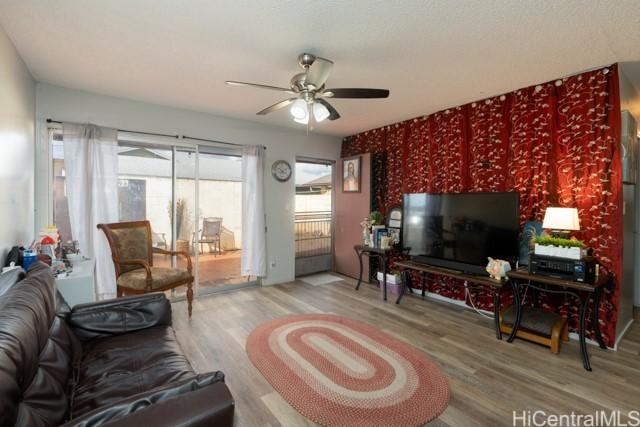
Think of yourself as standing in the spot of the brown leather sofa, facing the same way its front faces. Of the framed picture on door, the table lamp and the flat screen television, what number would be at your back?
0

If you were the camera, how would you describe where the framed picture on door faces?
facing the viewer and to the left of the viewer

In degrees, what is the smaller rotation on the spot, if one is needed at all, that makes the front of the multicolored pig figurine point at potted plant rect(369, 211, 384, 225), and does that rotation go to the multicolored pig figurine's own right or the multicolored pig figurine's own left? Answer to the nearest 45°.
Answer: approximately 90° to the multicolored pig figurine's own right

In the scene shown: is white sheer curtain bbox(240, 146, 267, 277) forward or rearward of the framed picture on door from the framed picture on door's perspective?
forward

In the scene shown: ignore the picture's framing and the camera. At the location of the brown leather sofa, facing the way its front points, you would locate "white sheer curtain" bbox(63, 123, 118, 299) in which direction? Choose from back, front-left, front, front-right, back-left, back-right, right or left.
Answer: left

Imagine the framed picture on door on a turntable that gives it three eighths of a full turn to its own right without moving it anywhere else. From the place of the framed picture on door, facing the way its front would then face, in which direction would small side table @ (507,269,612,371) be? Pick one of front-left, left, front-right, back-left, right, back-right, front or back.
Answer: back-right

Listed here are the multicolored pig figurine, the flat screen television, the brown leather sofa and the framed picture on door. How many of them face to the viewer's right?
1

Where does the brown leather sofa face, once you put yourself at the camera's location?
facing to the right of the viewer

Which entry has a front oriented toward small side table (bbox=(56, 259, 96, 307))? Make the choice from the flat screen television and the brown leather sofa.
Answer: the flat screen television

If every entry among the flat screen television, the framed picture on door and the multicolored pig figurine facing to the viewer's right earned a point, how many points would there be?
0

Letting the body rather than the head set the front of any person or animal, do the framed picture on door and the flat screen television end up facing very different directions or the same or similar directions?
same or similar directions

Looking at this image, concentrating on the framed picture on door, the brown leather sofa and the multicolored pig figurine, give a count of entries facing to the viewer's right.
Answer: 1

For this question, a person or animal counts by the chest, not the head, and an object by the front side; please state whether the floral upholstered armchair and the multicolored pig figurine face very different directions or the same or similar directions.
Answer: very different directions

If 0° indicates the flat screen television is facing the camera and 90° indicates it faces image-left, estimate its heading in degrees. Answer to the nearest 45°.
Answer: approximately 45°

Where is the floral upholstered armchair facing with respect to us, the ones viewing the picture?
facing the viewer and to the right of the viewer

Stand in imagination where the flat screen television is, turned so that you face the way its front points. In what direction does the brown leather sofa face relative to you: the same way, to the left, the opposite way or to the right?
the opposite way

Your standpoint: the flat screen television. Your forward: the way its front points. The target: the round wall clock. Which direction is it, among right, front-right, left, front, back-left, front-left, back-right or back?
front-right

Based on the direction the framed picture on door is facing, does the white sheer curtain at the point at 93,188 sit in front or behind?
in front
